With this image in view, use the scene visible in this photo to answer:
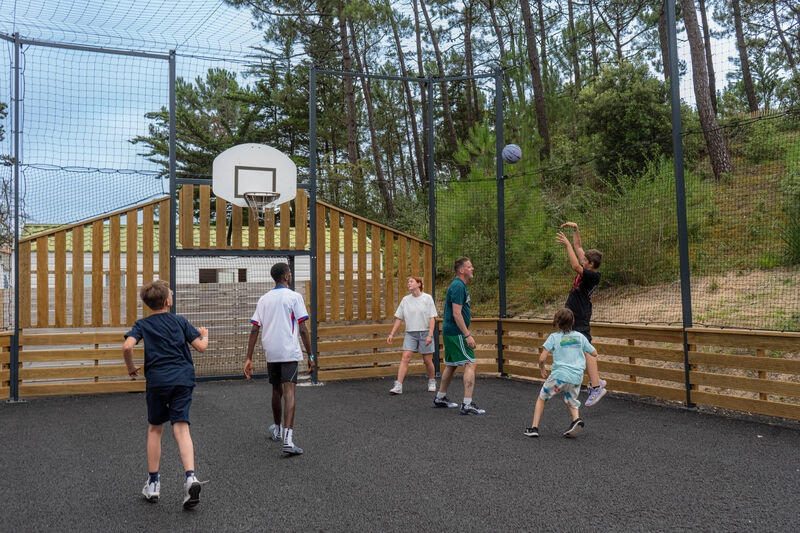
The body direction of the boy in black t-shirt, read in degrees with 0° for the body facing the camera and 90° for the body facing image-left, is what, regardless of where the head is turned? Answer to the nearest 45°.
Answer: approximately 90°

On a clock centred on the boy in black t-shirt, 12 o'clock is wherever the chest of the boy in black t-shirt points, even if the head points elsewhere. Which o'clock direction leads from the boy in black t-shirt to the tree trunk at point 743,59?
The tree trunk is roughly at 4 o'clock from the boy in black t-shirt.

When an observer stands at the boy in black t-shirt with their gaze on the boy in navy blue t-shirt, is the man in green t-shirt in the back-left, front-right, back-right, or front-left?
front-right

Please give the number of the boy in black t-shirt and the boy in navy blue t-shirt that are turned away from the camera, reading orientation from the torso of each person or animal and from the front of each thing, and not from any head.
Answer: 1

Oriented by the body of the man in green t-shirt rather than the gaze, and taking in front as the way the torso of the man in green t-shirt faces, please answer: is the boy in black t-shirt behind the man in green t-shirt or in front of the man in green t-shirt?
in front

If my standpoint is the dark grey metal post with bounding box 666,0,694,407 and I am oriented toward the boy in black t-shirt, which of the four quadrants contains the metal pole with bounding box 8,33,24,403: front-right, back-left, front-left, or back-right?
front-right

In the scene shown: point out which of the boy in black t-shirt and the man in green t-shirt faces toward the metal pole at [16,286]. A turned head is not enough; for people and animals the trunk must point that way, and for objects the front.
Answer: the boy in black t-shirt

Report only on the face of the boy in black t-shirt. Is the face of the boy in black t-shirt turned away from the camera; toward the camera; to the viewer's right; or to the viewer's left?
to the viewer's left

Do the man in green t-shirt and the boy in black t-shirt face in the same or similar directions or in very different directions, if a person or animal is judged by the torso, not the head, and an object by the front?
very different directions

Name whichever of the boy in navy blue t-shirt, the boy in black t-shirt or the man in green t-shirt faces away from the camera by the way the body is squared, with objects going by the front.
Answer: the boy in navy blue t-shirt

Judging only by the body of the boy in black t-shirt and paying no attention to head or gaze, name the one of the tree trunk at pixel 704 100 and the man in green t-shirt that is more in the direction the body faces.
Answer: the man in green t-shirt

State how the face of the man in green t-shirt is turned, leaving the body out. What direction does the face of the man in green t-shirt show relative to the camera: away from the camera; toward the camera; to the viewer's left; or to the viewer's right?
to the viewer's right

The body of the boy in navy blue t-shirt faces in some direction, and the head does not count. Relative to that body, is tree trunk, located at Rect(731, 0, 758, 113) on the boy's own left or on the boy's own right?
on the boy's own right

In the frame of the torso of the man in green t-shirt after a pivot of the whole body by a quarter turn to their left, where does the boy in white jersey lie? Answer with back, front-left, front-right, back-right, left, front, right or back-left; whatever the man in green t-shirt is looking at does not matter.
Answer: back-left

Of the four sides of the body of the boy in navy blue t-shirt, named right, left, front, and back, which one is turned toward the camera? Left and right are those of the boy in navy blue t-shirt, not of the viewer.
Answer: back

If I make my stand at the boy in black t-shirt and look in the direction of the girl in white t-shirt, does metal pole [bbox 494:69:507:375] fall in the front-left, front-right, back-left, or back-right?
front-right
